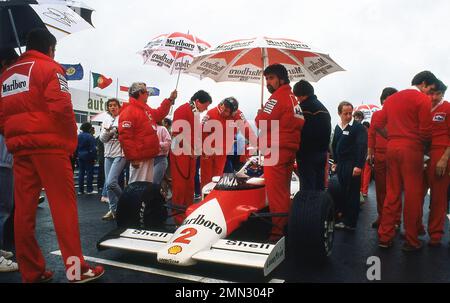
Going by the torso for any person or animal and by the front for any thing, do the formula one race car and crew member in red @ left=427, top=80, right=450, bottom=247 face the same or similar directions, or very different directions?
same or similar directions

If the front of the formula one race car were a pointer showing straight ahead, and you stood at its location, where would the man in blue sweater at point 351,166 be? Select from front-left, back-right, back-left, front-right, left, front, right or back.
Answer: back

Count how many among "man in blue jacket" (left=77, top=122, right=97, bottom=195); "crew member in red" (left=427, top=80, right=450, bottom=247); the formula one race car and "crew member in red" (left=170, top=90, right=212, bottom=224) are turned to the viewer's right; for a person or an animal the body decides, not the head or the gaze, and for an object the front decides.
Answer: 1

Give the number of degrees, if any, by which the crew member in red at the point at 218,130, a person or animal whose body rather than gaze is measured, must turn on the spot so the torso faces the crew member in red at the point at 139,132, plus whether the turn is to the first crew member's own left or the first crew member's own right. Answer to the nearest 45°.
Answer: approximately 90° to the first crew member's own right

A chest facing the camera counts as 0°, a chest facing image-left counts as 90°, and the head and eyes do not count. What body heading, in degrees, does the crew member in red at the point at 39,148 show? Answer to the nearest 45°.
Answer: approximately 225°

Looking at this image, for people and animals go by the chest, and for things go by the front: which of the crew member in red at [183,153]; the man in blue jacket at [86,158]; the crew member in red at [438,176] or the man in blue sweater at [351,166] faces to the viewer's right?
the crew member in red at [183,153]

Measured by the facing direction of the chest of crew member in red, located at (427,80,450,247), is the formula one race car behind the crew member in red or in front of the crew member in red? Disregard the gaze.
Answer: in front
